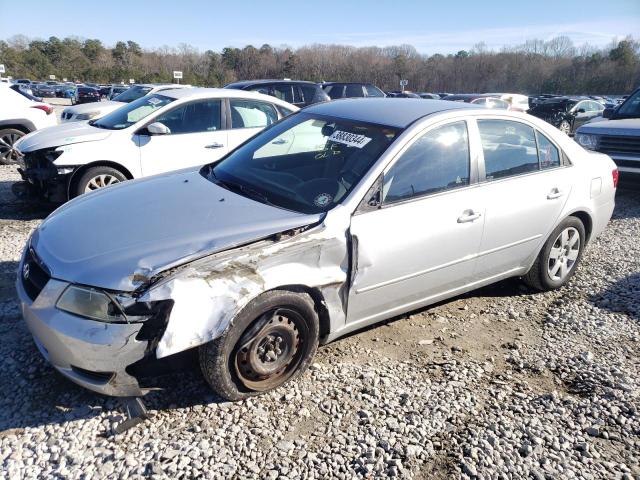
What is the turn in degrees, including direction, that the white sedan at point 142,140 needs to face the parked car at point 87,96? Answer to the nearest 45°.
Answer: approximately 135° to its right

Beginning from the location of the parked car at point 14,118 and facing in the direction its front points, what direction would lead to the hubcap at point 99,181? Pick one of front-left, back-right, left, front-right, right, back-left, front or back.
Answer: left

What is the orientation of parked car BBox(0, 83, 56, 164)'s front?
to the viewer's left

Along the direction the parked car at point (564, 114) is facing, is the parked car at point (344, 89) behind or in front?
in front

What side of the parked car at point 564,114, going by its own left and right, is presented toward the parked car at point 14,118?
front

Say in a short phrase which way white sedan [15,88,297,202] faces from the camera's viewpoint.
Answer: facing the viewer and to the left of the viewer

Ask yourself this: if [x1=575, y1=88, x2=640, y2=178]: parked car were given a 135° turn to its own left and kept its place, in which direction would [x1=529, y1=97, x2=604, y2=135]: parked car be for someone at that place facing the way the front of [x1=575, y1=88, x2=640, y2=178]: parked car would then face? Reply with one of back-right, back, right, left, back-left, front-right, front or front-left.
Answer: left

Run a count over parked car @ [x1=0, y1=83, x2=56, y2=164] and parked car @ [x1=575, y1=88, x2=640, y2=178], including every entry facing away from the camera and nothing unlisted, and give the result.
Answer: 0

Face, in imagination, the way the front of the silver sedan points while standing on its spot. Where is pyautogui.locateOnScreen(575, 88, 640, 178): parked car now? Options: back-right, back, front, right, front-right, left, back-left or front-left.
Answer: back

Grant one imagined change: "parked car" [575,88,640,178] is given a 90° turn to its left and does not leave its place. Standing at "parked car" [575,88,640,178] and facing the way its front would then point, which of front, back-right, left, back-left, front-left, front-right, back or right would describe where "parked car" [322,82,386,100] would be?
back
